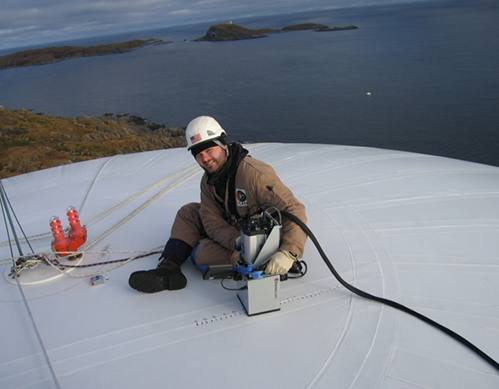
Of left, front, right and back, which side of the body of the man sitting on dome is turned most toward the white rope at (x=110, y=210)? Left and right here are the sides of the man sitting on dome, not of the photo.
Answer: right

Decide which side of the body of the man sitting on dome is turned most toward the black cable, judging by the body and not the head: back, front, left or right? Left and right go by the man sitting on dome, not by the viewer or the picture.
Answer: left
